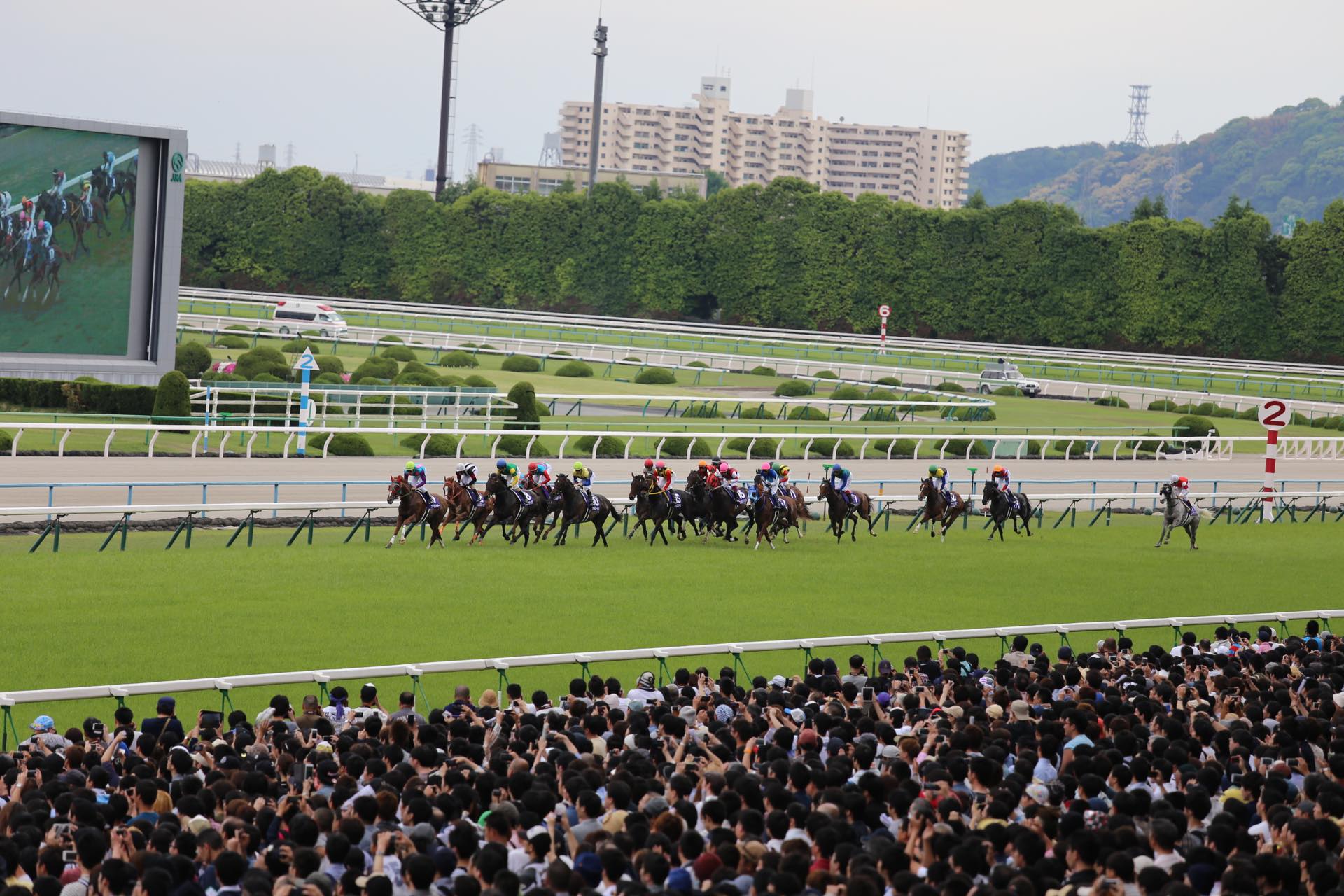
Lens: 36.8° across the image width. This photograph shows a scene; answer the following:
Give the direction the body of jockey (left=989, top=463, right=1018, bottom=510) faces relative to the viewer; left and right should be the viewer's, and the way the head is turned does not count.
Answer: facing the viewer and to the left of the viewer

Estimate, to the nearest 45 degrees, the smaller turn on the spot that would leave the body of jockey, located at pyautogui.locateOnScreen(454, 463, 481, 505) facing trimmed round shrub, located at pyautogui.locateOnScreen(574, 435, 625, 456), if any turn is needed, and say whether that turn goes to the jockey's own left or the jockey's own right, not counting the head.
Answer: approximately 135° to the jockey's own right

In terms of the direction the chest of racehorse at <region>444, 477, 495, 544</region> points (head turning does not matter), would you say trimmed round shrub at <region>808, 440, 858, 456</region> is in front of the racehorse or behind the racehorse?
behind

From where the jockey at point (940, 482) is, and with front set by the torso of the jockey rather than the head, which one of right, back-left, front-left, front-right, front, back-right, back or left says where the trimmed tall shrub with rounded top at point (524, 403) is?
right

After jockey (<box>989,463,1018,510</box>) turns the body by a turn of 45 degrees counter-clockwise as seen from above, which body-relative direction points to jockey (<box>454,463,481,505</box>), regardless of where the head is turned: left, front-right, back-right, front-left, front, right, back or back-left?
front-right

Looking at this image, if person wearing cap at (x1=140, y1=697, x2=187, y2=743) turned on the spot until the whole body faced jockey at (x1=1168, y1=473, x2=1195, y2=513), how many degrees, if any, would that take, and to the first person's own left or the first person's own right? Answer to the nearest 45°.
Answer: approximately 45° to the first person's own right

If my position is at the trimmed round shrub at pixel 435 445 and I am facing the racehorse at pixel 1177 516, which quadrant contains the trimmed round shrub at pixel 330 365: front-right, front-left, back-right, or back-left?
back-left

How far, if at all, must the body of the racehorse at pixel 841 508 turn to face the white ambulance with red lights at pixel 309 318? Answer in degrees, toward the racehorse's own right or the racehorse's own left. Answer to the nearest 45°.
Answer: approximately 90° to the racehorse's own right

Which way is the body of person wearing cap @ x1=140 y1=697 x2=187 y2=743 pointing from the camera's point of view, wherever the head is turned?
away from the camera

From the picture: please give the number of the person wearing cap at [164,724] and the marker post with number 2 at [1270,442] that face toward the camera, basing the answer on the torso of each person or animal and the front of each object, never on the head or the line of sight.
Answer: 1

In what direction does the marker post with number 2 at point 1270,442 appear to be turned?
toward the camera

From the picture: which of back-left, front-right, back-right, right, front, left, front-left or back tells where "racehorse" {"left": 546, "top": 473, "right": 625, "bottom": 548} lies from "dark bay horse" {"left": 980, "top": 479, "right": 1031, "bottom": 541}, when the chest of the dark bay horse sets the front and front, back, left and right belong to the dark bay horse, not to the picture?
front

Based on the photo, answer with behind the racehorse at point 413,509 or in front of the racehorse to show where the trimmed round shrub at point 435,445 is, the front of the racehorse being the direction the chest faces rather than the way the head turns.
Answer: behind

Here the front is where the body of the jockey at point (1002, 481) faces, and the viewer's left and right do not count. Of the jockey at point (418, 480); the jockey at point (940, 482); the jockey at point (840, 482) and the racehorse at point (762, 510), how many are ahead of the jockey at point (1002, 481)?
4

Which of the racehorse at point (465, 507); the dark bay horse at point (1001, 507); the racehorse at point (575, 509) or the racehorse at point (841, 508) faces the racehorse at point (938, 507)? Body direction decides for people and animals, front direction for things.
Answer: the dark bay horse
